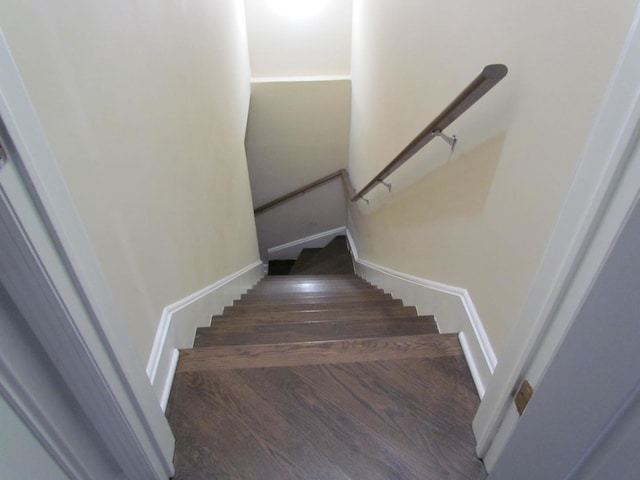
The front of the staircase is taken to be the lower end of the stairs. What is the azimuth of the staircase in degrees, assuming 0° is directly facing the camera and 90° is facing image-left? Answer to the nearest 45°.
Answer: approximately 180°
